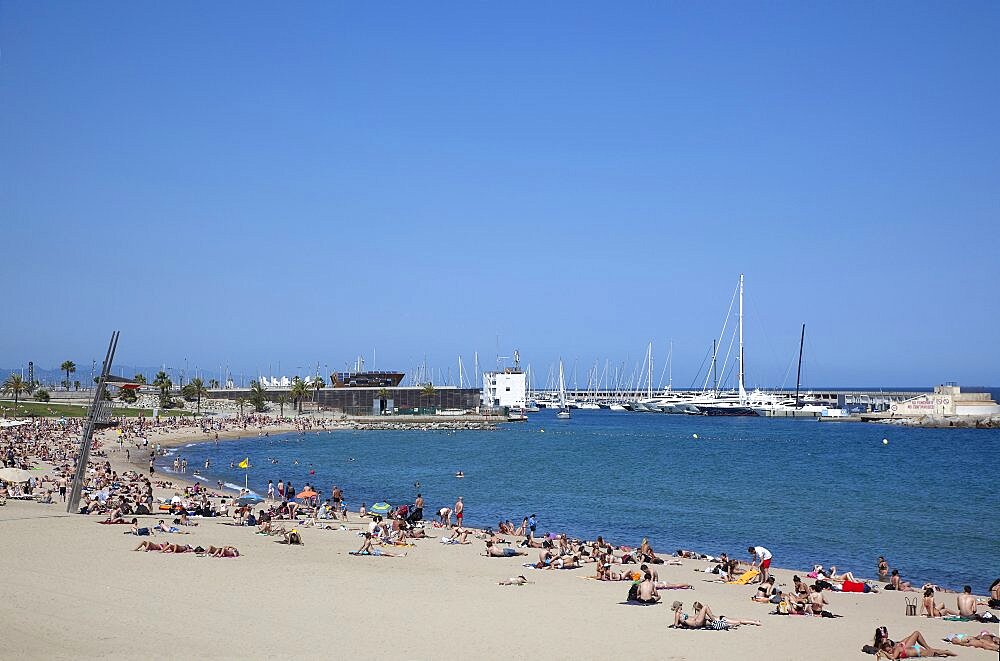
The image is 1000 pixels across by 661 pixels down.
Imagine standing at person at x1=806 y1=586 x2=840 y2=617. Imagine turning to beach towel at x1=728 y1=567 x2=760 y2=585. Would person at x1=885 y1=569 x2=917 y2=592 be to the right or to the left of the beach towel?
right

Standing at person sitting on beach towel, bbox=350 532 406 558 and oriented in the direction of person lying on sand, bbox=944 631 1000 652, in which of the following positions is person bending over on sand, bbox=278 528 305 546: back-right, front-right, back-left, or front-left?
back-right

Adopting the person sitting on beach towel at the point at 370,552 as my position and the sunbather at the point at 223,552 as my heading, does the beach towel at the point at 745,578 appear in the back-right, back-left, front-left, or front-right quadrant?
back-left

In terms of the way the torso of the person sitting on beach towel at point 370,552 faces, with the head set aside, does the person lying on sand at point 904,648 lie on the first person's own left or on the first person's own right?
on the first person's own right

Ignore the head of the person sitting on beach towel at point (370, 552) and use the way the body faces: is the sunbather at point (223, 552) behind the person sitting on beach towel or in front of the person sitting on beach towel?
behind

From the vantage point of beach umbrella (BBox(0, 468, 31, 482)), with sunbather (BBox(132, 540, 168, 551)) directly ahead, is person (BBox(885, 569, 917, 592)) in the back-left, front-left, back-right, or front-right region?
front-left

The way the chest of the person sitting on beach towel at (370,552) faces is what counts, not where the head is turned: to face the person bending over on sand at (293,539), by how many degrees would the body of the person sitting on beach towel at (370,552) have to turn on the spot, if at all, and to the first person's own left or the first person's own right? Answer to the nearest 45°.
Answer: approximately 135° to the first person's own left

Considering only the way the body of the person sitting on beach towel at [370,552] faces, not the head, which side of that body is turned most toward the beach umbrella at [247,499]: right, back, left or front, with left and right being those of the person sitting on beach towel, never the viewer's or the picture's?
left
